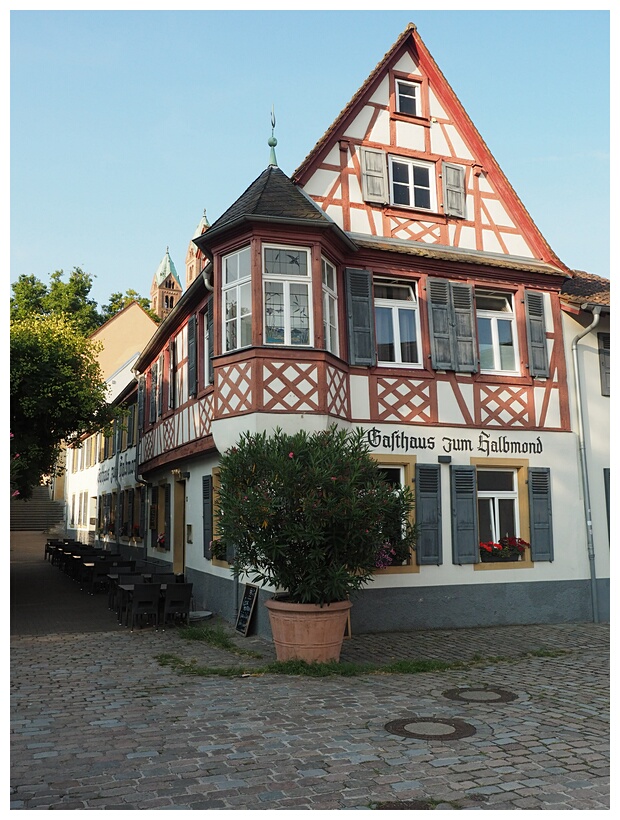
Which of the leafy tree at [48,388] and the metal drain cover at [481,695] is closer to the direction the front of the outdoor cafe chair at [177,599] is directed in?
the leafy tree

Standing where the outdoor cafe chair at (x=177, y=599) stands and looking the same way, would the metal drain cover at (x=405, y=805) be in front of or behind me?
behind

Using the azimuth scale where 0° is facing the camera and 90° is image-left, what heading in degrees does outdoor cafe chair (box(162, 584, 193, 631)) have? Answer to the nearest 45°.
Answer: approximately 135°

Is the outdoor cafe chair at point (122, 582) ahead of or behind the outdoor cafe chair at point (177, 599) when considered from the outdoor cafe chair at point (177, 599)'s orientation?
ahead
